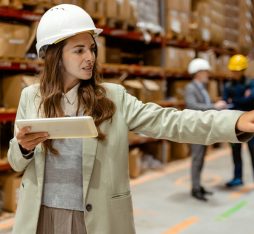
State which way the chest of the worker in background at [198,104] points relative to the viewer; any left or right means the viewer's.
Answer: facing to the right of the viewer

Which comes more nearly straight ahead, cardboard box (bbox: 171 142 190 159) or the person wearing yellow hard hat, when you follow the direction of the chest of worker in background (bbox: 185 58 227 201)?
the person wearing yellow hard hat

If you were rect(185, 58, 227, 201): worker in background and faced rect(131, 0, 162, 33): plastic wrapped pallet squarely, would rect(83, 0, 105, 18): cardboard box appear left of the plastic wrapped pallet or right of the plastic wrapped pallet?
left

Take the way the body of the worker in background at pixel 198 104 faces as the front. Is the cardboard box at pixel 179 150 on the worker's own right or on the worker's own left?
on the worker's own left

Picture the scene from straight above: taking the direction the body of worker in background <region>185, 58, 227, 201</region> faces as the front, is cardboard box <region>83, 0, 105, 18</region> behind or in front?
behind

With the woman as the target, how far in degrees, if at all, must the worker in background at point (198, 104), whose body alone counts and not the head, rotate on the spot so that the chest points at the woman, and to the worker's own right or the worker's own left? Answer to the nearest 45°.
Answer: approximately 90° to the worker's own right

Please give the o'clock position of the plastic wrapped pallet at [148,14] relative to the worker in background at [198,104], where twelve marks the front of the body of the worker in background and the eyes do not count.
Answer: The plastic wrapped pallet is roughly at 8 o'clock from the worker in background.

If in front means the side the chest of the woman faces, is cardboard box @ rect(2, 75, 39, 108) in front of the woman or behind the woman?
behind

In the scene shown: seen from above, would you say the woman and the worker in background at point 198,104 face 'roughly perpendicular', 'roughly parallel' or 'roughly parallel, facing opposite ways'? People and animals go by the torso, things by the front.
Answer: roughly perpendicular

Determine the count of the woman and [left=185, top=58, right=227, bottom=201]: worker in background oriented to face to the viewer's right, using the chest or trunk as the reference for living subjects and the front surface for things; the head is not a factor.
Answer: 1
